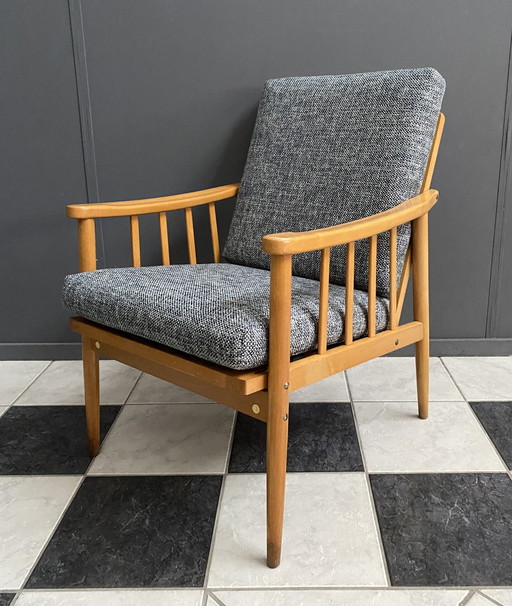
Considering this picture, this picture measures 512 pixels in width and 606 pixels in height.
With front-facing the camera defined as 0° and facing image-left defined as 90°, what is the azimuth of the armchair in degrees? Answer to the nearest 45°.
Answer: approximately 45°
